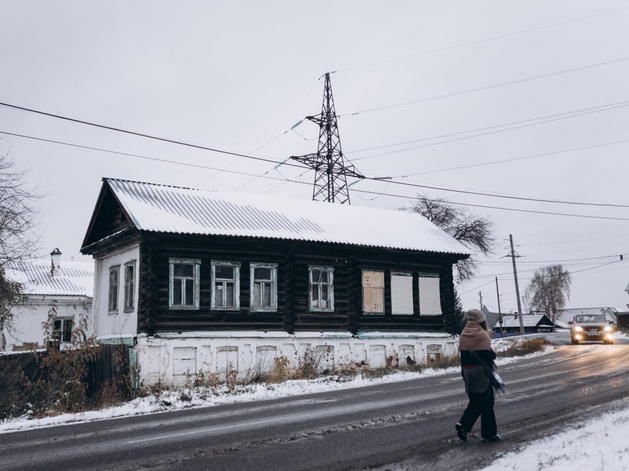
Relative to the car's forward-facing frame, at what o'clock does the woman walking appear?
The woman walking is roughly at 12 o'clock from the car.

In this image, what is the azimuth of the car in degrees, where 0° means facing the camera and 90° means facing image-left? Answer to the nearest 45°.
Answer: approximately 0°

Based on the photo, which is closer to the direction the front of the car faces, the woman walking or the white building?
the woman walking

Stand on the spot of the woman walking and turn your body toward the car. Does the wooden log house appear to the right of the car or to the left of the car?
left

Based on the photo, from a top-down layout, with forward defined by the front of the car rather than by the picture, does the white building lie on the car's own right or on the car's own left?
on the car's own right

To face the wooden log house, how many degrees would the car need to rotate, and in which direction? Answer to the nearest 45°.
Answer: approximately 45° to its right
